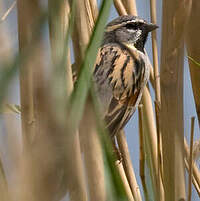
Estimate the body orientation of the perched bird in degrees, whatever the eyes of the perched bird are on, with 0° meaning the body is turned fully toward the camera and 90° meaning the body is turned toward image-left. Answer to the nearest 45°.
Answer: approximately 225°

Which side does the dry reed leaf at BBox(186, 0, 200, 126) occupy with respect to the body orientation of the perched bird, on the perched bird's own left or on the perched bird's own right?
on the perched bird's own right

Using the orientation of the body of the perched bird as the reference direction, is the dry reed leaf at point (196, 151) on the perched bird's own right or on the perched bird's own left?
on the perched bird's own right

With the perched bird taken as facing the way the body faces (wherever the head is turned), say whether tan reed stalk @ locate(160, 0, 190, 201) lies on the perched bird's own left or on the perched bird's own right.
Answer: on the perched bird's own right

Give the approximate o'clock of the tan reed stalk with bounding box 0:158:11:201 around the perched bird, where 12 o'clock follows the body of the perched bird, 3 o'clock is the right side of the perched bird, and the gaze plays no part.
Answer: The tan reed stalk is roughly at 5 o'clock from the perched bird.
